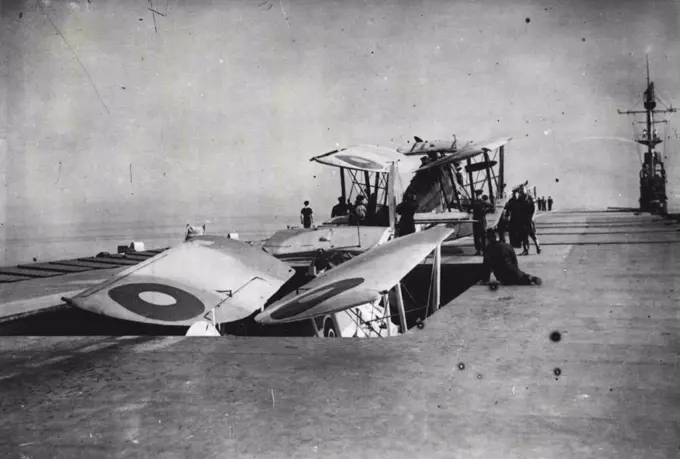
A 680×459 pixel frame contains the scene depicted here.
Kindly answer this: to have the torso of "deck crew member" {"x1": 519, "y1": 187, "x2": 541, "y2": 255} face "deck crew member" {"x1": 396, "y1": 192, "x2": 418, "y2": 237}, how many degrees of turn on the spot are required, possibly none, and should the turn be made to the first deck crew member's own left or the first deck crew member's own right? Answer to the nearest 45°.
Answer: approximately 45° to the first deck crew member's own left

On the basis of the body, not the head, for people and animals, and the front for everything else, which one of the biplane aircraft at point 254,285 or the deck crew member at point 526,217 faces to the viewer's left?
the deck crew member

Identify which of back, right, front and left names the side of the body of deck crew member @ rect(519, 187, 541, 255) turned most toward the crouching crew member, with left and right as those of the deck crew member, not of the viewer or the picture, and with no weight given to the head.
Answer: left

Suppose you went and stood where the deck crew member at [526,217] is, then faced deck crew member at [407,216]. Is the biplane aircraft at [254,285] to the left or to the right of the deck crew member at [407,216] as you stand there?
left

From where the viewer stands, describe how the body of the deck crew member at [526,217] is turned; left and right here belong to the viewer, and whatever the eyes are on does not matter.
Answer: facing to the left of the viewer

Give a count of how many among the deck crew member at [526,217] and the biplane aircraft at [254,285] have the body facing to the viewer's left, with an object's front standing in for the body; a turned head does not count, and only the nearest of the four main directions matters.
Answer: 1

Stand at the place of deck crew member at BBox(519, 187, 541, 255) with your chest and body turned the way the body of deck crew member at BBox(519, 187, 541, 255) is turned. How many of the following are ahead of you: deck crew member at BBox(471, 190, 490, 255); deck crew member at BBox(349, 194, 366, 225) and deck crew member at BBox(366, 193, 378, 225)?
3
